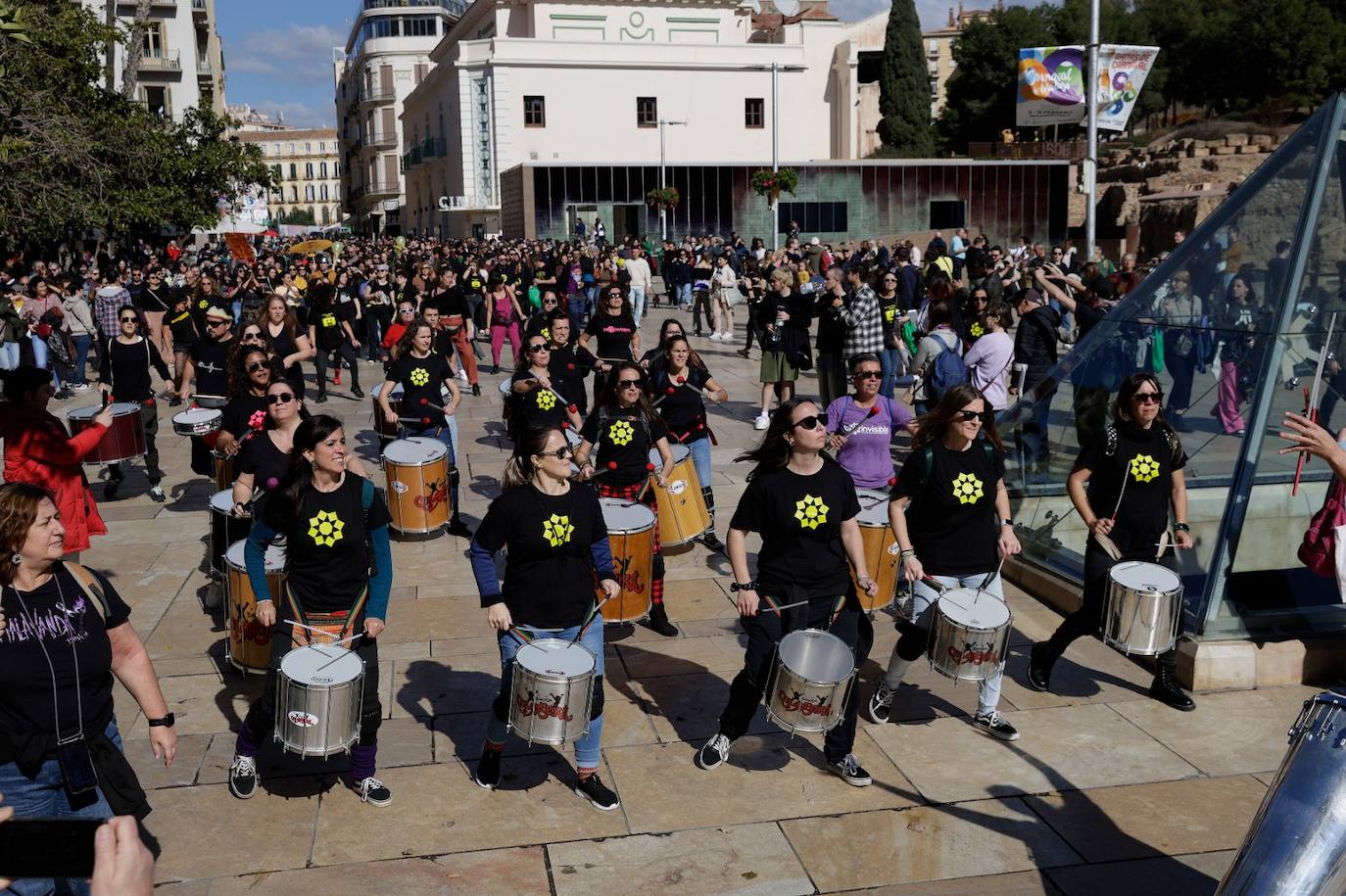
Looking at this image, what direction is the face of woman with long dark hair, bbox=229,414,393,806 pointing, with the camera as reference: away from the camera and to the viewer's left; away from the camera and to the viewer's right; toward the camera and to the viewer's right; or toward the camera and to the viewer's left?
toward the camera and to the viewer's right

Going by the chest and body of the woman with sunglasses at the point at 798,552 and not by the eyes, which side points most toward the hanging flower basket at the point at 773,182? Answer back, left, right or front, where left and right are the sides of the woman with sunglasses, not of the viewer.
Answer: back

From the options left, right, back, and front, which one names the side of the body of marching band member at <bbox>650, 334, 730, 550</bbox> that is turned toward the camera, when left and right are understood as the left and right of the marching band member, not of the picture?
front

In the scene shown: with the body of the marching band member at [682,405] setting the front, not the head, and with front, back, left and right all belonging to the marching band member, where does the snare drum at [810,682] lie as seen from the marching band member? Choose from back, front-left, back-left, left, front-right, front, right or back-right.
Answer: front

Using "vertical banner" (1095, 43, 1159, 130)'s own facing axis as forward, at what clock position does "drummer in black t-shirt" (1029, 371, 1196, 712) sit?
The drummer in black t-shirt is roughly at 12 o'clock from the vertical banner.

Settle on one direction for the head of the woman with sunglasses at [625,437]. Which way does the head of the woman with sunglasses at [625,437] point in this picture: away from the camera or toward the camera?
toward the camera

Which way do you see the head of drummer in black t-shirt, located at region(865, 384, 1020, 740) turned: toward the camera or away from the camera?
toward the camera

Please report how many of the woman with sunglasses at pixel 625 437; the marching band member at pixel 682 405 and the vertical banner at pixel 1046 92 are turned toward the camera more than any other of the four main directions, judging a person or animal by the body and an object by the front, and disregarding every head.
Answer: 3

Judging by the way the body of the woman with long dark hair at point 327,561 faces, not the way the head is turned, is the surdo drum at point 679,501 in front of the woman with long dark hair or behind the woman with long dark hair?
behind

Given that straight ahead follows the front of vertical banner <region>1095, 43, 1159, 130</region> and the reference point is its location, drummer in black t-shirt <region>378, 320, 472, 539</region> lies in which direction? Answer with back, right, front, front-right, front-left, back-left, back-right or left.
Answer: front

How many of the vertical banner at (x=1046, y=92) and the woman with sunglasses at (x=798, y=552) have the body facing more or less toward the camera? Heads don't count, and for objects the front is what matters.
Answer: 2

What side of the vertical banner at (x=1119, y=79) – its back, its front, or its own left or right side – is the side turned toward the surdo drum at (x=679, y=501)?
front

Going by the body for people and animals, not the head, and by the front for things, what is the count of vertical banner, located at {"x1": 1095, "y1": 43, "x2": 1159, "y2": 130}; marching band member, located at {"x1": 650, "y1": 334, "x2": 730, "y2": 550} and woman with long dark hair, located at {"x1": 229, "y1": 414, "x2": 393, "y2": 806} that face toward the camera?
3

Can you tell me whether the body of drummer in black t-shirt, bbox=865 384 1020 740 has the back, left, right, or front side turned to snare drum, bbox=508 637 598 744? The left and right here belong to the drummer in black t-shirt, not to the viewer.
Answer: right

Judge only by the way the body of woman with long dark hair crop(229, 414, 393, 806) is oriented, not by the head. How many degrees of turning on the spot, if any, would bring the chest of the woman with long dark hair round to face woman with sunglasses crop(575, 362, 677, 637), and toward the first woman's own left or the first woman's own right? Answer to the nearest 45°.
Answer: approximately 135° to the first woman's own left

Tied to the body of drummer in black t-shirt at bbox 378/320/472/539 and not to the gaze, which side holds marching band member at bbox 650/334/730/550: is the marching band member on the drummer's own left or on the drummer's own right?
on the drummer's own left

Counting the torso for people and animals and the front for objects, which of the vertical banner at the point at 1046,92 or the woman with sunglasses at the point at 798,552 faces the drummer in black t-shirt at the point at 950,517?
the vertical banner

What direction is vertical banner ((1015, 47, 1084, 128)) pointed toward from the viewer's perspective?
toward the camera

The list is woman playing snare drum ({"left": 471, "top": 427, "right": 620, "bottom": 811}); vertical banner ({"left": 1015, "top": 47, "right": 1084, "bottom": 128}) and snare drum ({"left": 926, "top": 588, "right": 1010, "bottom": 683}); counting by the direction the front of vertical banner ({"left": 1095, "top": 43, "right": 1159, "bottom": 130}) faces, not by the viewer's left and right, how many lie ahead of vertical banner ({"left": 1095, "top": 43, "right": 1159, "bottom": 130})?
2
